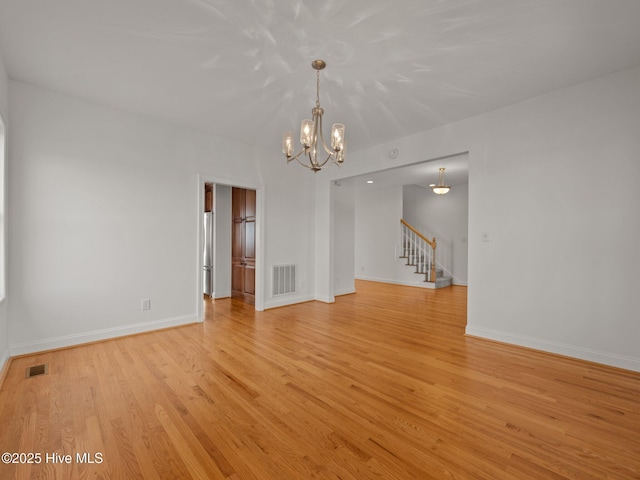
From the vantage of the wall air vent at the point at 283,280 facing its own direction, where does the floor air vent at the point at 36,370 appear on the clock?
the floor air vent at the point at 36,370 is roughly at 3 o'clock from the wall air vent at the point at 283,280.

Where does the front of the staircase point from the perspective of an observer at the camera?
facing the viewer and to the right of the viewer

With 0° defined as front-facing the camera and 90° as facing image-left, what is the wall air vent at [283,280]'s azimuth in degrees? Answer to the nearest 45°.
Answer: approximately 315°

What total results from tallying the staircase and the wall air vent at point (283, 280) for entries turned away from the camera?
0

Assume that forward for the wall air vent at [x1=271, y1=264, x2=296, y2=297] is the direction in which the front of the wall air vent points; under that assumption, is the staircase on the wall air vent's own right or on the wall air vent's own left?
on the wall air vent's own left
